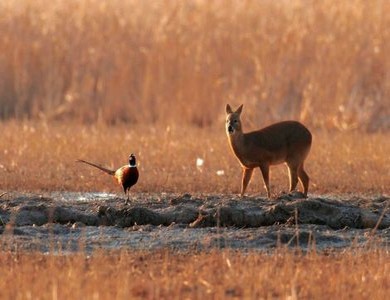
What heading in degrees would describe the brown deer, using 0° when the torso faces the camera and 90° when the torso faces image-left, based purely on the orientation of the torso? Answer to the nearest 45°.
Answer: approximately 90°
